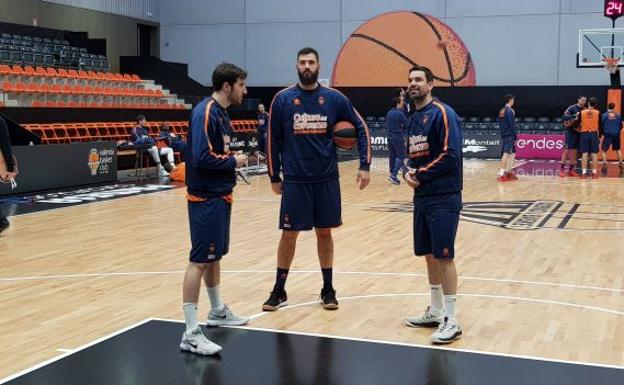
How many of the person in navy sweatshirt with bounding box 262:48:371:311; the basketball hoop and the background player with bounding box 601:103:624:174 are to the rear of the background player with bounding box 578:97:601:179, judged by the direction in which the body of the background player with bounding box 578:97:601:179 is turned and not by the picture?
1

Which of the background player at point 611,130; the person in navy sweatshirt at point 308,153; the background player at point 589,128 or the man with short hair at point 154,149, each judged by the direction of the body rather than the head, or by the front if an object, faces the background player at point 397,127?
the man with short hair

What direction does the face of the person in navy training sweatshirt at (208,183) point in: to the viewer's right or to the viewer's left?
to the viewer's right

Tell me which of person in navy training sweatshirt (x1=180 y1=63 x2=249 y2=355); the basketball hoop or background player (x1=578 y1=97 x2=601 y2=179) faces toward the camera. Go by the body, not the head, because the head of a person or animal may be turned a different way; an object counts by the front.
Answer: the basketball hoop

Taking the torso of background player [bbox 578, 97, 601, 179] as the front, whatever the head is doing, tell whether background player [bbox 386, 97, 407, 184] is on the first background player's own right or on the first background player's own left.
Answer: on the first background player's own left

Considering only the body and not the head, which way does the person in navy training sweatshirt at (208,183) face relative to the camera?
to the viewer's right

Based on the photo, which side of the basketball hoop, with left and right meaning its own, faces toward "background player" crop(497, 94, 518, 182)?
front

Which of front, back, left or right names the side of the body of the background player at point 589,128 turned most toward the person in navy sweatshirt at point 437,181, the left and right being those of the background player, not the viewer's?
back

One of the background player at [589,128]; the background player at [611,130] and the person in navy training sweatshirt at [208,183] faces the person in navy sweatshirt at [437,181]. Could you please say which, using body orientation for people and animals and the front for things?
the person in navy training sweatshirt at [208,183]

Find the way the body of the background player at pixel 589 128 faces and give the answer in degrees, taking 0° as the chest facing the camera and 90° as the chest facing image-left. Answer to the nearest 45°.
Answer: approximately 180°

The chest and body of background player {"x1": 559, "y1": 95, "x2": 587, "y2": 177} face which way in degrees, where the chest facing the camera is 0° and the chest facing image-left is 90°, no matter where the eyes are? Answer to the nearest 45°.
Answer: approximately 315°

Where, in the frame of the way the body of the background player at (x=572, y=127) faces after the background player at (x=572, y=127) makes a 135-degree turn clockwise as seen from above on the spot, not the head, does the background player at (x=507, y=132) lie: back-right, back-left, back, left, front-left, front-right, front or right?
front-left

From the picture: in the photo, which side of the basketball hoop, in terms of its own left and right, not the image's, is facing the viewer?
front
